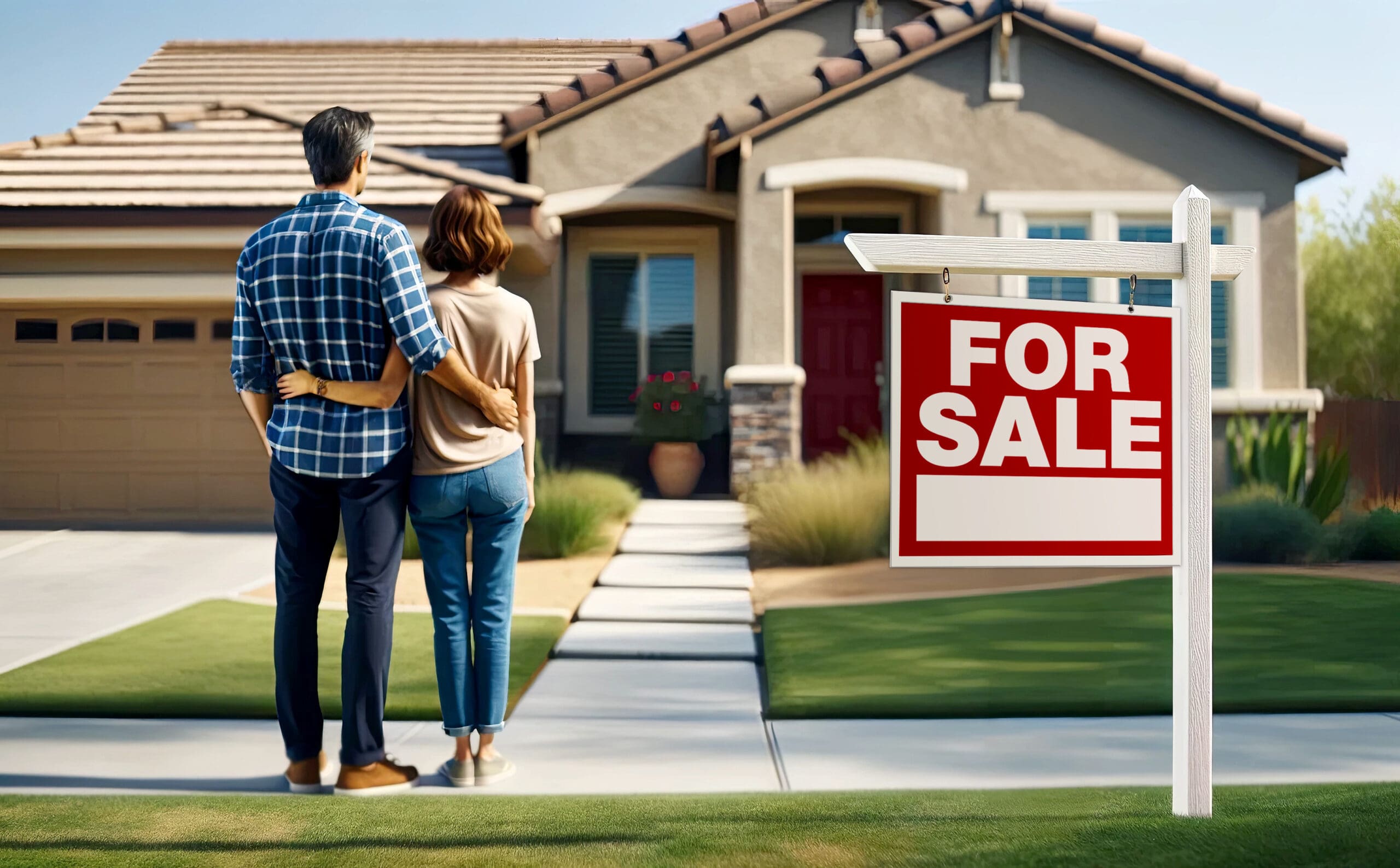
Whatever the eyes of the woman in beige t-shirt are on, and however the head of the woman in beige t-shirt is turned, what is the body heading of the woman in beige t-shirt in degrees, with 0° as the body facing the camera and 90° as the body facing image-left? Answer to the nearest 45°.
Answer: approximately 180°

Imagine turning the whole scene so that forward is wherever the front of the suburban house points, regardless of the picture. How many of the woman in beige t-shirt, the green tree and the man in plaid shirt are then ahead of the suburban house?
2

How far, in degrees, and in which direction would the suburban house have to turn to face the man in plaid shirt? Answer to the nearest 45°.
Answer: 0° — it already faces them

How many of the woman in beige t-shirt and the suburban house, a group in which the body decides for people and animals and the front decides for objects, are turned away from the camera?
1

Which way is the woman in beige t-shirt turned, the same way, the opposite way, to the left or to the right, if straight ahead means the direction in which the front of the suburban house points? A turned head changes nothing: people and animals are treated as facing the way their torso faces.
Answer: the opposite way

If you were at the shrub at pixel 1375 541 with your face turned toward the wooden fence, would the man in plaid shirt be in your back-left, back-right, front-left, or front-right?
back-left

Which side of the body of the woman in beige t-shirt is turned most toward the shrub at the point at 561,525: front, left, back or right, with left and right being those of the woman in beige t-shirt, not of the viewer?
front

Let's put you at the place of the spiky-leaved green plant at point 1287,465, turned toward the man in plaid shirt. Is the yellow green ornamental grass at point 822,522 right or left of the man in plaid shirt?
right

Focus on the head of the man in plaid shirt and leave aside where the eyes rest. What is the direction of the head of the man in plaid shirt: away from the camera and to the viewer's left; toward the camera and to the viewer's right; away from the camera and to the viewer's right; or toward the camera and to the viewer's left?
away from the camera and to the viewer's right

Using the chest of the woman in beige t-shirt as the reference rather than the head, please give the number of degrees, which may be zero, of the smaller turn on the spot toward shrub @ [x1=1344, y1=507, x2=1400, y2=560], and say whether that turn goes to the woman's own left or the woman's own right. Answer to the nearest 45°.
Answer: approximately 45° to the woman's own right

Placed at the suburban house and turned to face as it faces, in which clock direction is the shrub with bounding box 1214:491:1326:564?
The shrub is roughly at 10 o'clock from the suburban house.

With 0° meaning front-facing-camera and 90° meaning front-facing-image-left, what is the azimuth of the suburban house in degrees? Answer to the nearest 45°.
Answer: approximately 0°
